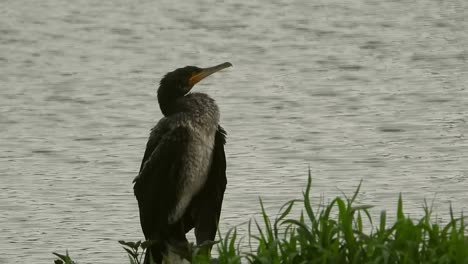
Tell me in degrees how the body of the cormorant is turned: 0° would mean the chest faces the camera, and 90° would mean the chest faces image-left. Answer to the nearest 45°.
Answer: approximately 315°
